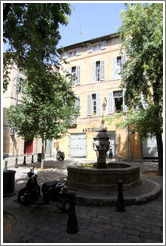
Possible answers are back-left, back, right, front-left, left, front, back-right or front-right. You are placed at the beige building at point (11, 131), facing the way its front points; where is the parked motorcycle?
front-right

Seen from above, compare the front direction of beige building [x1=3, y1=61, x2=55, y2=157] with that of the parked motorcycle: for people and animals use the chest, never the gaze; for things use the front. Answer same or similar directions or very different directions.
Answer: very different directions

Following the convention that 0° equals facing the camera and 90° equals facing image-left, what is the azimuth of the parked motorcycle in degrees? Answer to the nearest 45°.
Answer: approximately 135°

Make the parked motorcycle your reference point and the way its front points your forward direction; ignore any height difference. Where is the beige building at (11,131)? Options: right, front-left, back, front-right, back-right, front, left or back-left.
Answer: front-right

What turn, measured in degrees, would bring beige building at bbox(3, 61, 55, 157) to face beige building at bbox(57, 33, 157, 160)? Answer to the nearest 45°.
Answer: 0° — it already faces it

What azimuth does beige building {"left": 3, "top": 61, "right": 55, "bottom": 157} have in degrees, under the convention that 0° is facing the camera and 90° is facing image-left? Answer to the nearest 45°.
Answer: approximately 315°

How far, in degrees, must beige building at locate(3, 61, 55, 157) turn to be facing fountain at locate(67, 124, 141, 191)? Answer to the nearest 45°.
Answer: approximately 45° to its right
